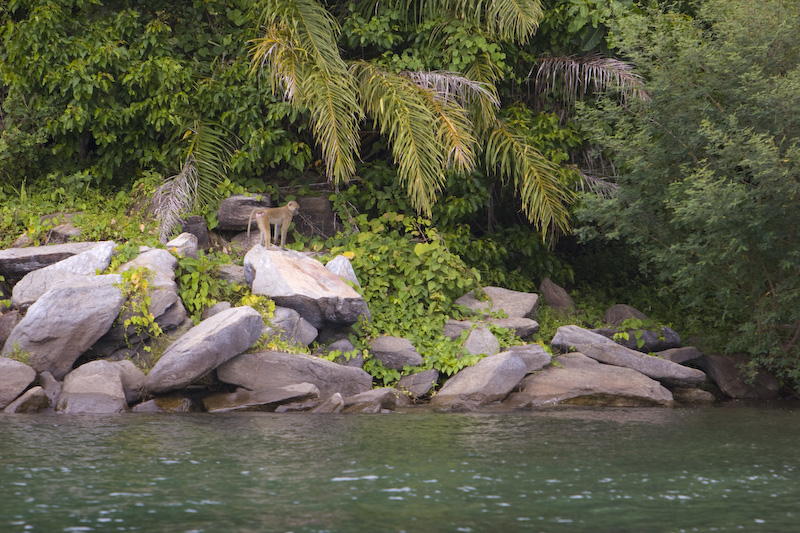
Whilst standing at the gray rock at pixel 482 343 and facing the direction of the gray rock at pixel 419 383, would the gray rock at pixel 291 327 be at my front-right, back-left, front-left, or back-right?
front-right

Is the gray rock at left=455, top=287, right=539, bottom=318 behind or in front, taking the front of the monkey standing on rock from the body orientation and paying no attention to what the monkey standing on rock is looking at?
in front

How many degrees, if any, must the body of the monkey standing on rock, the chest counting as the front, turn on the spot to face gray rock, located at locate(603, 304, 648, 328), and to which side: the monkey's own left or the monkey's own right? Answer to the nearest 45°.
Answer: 0° — it already faces it

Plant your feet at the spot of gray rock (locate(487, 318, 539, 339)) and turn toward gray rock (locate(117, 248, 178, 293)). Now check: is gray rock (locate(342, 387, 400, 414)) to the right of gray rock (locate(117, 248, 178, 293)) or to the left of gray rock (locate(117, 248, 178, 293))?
left

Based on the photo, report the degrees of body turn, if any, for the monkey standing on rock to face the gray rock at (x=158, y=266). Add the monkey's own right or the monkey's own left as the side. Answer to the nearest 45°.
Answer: approximately 135° to the monkey's own right

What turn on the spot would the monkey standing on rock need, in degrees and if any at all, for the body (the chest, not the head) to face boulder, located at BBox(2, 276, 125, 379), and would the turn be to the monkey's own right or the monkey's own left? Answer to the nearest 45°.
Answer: approximately 135° to the monkey's own right

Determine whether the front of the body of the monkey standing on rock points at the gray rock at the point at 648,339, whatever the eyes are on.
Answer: yes

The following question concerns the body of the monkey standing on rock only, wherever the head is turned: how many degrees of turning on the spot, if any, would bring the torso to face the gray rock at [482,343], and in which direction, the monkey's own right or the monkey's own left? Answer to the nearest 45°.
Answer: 0° — it already faces it

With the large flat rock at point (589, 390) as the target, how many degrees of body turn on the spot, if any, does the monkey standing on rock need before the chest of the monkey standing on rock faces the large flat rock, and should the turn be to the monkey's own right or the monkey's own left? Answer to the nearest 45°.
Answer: approximately 45° to the monkey's own right

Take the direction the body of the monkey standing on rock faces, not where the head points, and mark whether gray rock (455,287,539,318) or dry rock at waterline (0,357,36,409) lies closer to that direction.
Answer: the gray rock

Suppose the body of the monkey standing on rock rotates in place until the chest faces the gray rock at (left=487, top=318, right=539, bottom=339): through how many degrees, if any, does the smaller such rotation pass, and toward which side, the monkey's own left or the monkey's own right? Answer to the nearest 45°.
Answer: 0° — it already faces it

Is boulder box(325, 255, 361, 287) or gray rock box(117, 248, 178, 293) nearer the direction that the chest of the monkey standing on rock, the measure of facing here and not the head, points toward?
the boulder

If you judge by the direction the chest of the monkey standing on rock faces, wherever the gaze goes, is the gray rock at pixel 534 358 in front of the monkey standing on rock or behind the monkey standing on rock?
in front

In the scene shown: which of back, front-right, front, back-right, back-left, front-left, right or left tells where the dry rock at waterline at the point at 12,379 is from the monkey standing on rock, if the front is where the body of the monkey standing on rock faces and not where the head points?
back-right

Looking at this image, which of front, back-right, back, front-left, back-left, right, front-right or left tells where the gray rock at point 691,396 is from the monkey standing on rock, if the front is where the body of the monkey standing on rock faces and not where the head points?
front

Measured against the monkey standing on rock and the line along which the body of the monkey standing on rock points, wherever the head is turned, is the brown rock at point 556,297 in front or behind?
in front

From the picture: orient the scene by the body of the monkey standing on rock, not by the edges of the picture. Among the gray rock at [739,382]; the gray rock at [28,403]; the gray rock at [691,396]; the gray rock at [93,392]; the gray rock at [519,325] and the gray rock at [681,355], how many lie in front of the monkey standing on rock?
4

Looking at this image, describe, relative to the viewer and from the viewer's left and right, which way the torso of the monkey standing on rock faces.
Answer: facing to the right of the viewer

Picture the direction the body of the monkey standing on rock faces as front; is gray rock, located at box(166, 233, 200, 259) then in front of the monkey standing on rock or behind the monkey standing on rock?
behind
